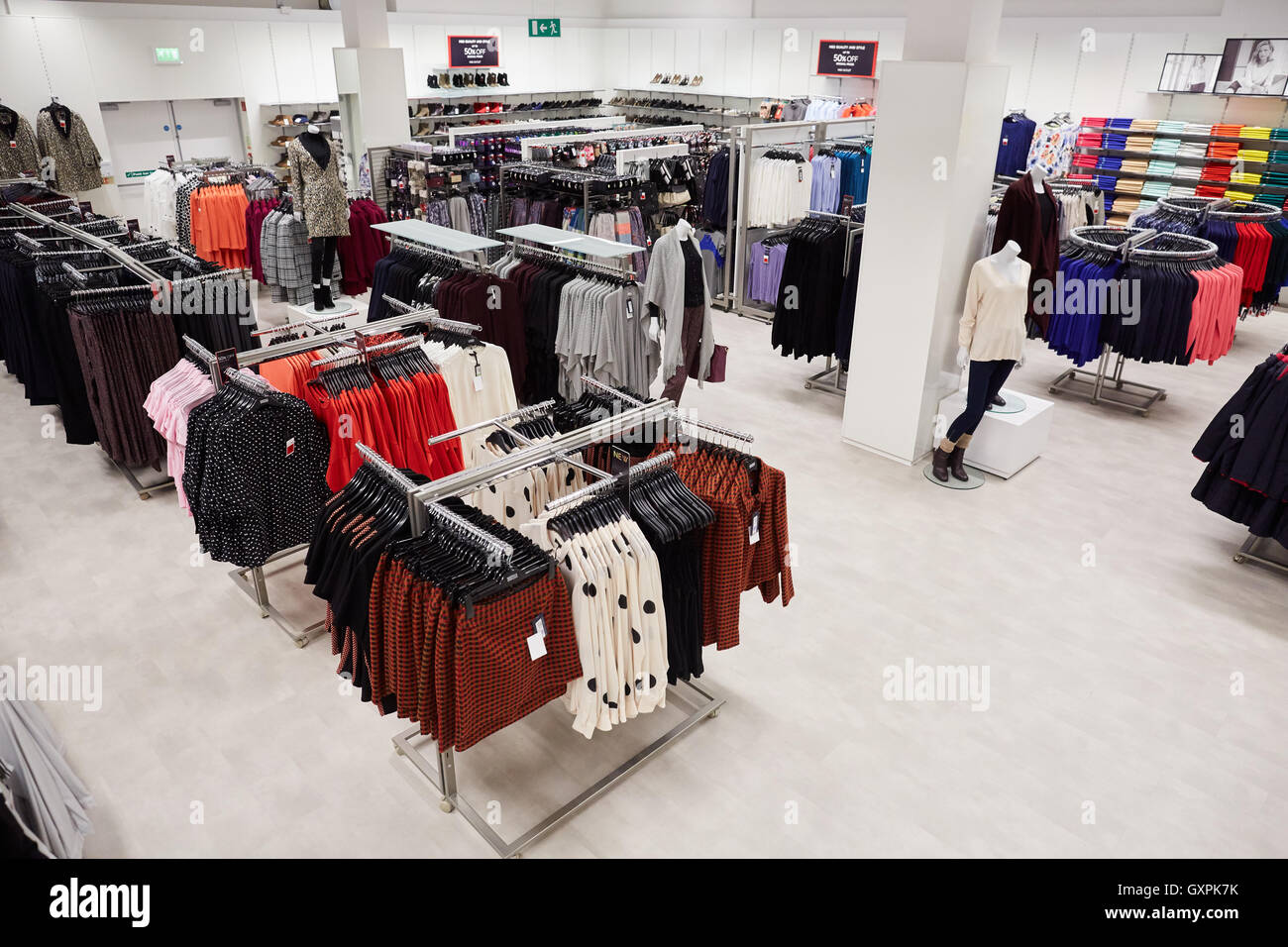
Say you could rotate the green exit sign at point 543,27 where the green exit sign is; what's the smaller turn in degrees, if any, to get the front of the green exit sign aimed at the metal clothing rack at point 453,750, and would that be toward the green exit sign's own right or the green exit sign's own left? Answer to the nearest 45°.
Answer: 0° — it already faces it

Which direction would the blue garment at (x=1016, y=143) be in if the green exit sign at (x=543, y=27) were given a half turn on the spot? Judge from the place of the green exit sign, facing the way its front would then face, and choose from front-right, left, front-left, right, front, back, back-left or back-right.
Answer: back-right

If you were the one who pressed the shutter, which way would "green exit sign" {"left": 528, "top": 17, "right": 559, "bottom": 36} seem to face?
facing the viewer

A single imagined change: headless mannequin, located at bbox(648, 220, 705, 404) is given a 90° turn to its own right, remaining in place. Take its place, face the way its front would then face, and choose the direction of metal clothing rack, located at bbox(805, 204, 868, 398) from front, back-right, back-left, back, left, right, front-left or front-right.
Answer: back

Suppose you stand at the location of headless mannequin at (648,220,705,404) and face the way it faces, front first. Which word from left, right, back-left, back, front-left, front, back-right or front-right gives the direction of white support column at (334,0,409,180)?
back

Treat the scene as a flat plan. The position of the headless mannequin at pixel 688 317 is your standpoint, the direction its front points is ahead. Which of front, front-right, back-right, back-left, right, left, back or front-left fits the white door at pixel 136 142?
back

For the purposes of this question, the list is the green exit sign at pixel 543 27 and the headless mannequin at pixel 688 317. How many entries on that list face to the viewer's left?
0

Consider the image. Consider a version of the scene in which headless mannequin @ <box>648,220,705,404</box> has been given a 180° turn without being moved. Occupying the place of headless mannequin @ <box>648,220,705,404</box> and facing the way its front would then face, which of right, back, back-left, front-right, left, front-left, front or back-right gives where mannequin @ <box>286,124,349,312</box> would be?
front

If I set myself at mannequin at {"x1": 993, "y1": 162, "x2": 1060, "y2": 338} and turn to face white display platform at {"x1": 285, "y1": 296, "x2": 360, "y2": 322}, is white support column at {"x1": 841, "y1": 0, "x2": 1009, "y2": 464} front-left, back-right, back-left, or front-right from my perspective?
front-left

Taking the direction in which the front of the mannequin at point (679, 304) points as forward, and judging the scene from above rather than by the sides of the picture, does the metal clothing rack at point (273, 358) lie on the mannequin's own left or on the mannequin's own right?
on the mannequin's own right

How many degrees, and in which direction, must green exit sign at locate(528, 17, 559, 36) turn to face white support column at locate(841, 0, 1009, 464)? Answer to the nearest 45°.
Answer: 0° — it already faces it

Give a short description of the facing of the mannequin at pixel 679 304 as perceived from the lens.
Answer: facing the viewer and to the right of the viewer

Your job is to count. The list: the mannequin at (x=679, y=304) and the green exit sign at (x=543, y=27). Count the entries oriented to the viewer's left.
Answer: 0

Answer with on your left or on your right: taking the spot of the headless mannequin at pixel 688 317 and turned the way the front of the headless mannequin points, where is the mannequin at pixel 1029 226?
on your left

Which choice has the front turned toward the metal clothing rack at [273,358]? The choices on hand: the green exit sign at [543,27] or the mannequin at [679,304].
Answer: the green exit sign

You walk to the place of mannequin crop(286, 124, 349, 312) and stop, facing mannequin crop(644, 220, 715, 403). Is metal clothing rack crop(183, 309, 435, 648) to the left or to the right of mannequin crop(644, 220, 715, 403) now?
right
